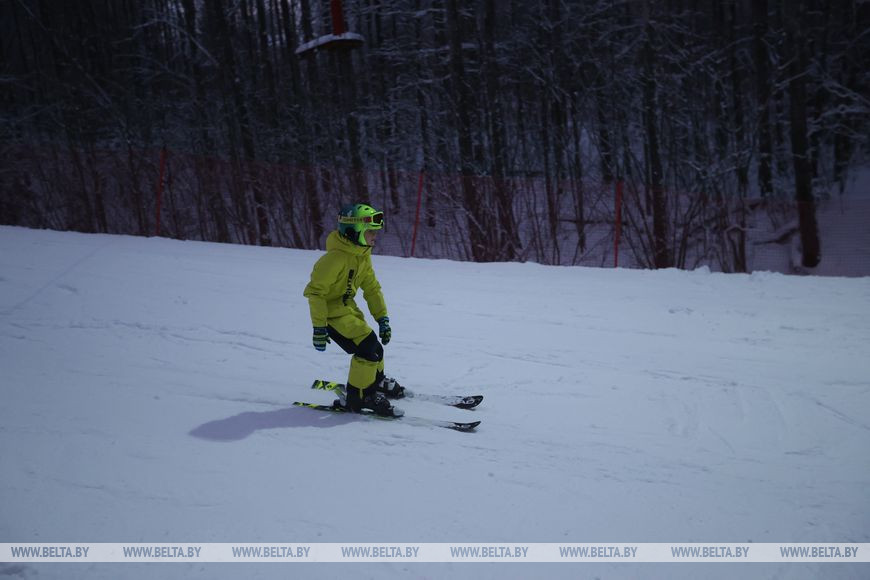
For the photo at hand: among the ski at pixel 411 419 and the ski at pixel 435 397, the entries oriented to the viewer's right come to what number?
2

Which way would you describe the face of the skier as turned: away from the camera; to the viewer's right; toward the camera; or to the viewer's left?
to the viewer's right

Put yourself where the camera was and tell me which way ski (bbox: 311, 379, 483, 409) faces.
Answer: facing to the right of the viewer

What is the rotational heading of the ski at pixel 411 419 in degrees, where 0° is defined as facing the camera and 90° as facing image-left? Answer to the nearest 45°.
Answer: approximately 270°

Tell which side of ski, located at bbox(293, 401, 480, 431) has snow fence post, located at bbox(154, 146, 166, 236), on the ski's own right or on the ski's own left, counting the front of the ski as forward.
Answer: on the ski's own left

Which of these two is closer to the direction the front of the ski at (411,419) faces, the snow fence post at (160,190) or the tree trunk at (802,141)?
the tree trunk

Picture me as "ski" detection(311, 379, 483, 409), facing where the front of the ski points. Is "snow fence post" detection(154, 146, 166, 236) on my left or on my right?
on my left

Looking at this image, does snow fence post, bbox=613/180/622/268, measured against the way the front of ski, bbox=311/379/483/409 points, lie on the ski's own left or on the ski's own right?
on the ski's own left
